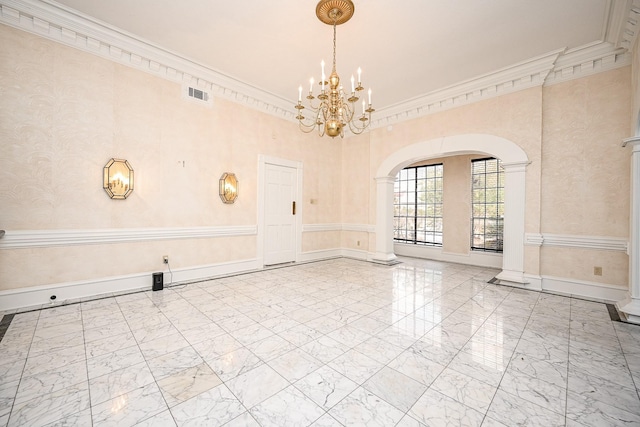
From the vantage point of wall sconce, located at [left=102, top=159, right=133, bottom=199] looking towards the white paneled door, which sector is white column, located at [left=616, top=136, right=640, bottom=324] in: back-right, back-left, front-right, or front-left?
front-right

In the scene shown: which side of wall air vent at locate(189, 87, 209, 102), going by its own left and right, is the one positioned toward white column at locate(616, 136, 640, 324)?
front

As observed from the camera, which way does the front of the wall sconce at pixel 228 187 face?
facing the viewer and to the right of the viewer

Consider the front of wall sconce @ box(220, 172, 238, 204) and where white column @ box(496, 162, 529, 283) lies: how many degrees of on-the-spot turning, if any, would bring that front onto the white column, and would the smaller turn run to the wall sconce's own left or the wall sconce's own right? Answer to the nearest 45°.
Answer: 0° — it already faces it

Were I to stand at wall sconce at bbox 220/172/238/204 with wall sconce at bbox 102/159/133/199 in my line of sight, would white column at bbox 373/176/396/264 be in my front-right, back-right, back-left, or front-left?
back-left
